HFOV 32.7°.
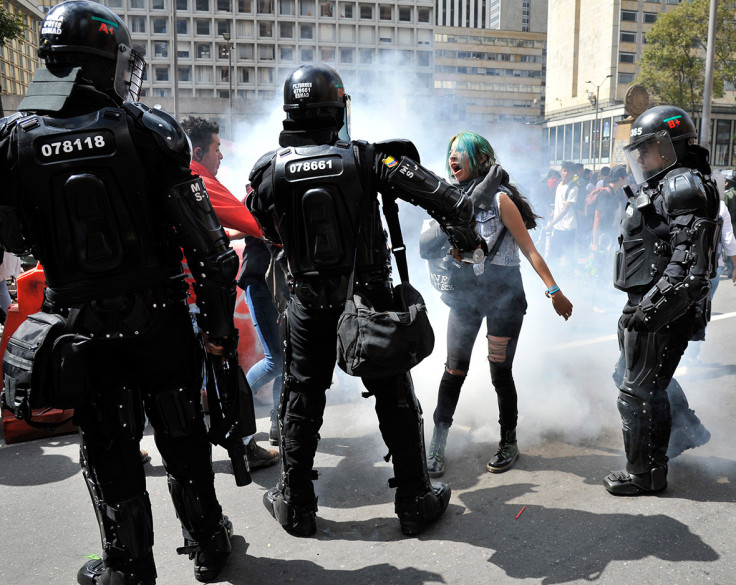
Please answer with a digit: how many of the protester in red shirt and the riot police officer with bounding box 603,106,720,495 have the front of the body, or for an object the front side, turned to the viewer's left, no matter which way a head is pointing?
1

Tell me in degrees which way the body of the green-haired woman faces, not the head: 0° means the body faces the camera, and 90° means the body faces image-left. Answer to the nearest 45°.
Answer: approximately 45°

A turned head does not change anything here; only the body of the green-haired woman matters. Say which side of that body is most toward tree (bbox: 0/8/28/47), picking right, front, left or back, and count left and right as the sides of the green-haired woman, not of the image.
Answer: right

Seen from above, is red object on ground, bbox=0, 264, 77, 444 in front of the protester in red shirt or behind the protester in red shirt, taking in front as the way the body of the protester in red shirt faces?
behind

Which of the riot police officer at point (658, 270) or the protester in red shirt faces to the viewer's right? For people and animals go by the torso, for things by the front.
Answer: the protester in red shirt

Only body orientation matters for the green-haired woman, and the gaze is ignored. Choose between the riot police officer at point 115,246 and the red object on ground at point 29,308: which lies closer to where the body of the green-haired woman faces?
the riot police officer

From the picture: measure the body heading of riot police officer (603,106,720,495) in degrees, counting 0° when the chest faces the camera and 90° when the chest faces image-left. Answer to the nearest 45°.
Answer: approximately 90°

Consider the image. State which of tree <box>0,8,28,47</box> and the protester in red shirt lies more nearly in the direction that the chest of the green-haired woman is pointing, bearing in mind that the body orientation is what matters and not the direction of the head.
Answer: the protester in red shirt

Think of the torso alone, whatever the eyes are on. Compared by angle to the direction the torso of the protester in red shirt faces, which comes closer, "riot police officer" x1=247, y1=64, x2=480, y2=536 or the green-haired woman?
the green-haired woman

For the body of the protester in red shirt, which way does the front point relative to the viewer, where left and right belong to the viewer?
facing to the right of the viewer

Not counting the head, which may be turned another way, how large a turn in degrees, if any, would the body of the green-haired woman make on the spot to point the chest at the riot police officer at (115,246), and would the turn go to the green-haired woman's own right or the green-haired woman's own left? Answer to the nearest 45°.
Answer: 0° — they already face them
